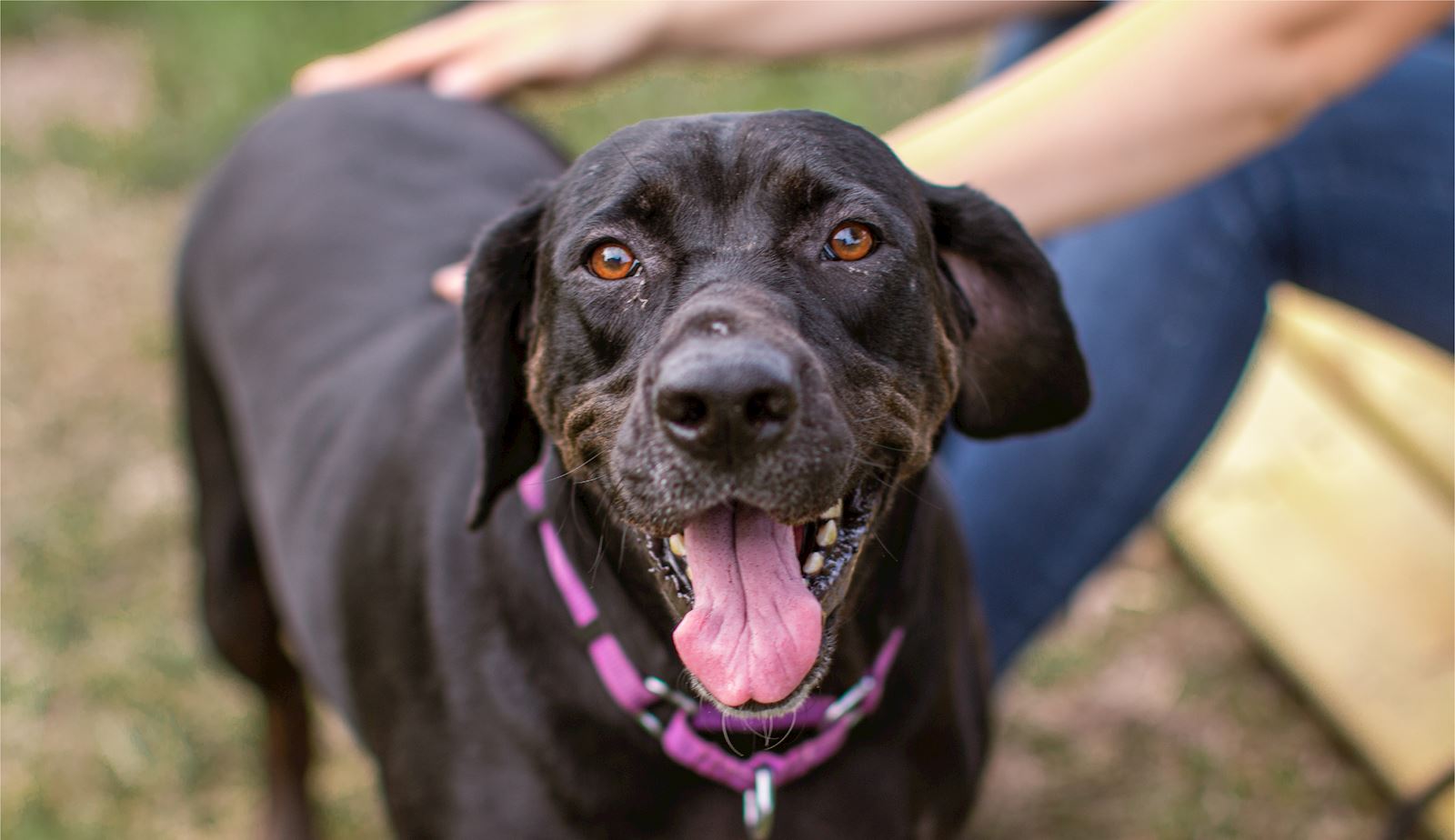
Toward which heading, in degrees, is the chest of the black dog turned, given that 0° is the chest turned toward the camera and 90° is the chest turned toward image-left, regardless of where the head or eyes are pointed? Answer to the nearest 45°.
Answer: approximately 315°
